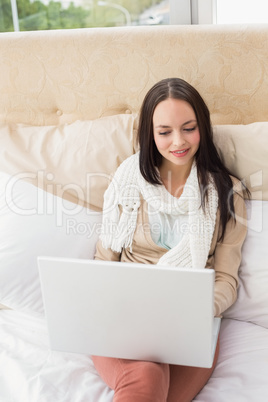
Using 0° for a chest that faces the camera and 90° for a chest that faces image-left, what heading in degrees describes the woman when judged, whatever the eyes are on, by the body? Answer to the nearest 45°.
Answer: approximately 0°
